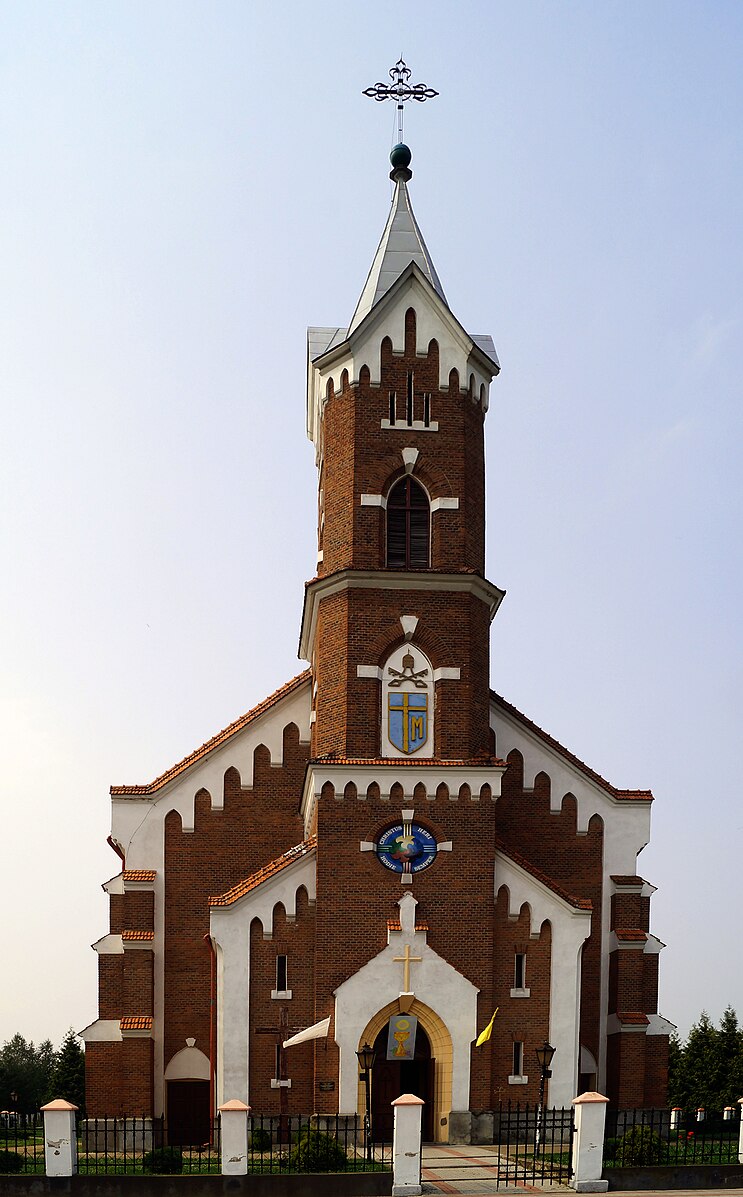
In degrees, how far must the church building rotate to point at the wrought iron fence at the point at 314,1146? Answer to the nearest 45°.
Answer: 0° — it already faces it

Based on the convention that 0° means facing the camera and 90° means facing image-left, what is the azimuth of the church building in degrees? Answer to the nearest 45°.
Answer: approximately 0°
